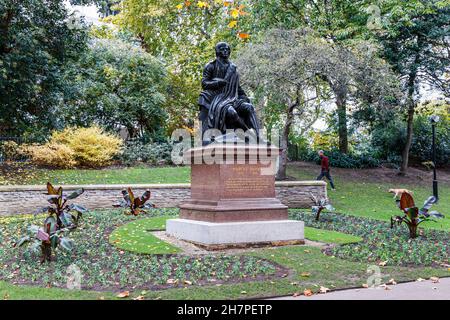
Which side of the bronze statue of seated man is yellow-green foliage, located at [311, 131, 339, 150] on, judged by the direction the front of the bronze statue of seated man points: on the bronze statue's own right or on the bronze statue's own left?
on the bronze statue's own left

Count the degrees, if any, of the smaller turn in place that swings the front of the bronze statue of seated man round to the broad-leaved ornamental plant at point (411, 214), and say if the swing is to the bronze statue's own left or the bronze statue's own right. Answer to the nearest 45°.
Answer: approximately 45° to the bronze statue's own left

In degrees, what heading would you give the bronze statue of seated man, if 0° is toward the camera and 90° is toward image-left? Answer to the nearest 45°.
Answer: approximately 315°

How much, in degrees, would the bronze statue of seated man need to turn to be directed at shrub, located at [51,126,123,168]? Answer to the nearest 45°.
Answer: approximately 180°

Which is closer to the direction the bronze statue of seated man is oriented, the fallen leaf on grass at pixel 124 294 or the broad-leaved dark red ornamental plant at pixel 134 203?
the fallen leaf on grass

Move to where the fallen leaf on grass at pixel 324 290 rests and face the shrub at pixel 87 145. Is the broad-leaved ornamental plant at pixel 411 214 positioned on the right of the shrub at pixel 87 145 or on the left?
right

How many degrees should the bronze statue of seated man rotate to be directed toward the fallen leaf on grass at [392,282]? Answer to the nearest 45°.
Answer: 0° — it already faces it

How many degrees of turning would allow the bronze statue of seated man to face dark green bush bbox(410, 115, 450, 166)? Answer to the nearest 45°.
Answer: approximately 90° to its left
